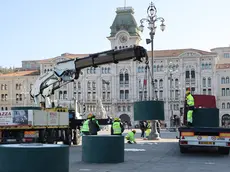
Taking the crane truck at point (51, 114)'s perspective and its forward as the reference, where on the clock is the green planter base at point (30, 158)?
The green planter base is roughly at 3 o'clock from the crane truck.
